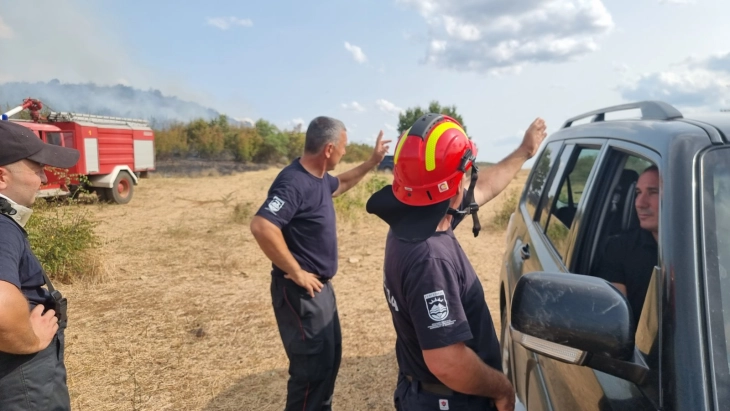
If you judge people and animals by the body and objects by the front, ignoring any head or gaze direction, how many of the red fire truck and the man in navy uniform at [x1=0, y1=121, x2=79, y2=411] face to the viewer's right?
1

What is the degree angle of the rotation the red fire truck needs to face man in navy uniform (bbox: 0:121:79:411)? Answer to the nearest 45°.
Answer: approximately 45° to its left

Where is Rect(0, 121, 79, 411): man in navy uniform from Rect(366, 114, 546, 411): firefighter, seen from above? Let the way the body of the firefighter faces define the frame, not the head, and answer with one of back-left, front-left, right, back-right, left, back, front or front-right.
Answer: back-left

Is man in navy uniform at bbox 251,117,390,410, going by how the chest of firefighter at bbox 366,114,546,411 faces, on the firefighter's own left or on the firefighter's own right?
on the firefighter's own left

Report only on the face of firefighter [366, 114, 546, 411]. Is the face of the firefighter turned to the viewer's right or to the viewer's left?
to the viewer's right

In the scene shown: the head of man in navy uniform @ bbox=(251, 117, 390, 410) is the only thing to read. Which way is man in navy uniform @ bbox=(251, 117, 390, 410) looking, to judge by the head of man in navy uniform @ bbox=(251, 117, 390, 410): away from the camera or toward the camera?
away from the camera

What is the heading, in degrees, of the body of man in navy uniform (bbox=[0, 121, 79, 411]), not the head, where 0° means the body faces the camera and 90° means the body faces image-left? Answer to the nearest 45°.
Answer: approximately 270°

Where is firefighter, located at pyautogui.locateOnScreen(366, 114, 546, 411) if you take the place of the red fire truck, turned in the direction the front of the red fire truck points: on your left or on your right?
on your left

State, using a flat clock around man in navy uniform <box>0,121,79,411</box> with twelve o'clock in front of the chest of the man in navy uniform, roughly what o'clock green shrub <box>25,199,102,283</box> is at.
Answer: The green shrub is roughly at 9 o'clock from the man in navy uniform.

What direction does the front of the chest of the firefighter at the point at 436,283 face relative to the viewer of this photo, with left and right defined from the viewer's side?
facing away from the viewer and to the right of the viewer

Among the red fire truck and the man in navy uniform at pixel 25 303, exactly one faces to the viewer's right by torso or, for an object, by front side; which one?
the man in navy uniform
